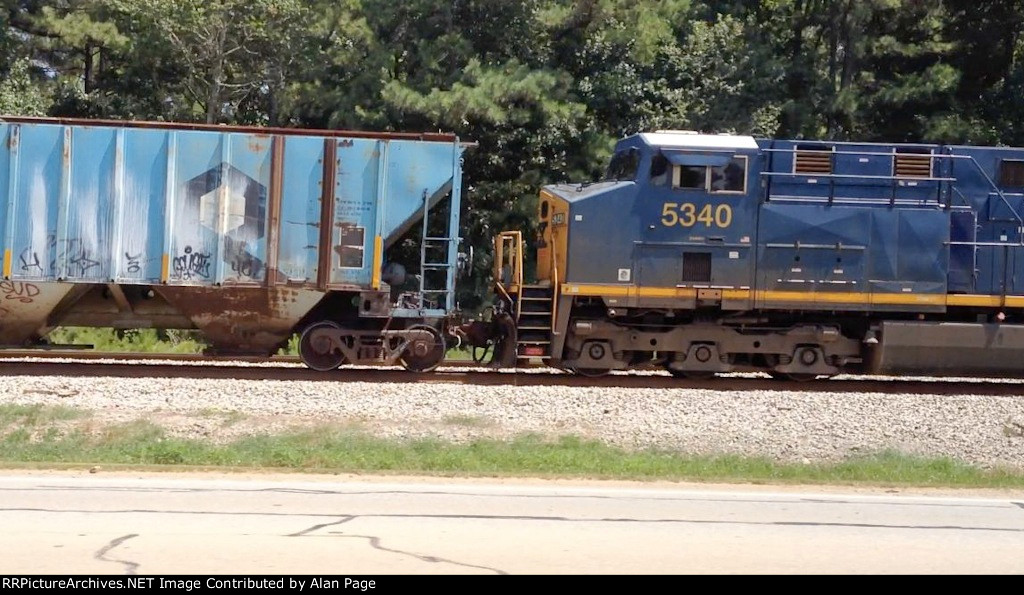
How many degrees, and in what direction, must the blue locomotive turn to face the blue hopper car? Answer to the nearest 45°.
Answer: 0° — it already faces it

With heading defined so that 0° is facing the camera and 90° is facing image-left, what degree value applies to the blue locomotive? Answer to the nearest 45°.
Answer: approximately 90°
